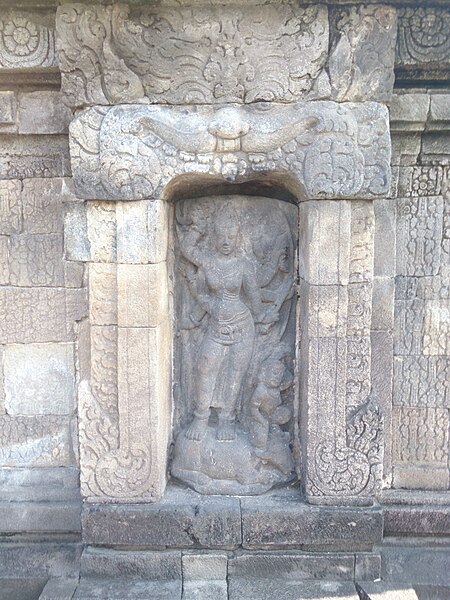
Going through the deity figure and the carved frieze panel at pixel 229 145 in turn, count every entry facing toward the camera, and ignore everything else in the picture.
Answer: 2

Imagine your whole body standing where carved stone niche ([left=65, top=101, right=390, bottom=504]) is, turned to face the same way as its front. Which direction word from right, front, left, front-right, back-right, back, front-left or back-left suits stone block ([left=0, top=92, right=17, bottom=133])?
right

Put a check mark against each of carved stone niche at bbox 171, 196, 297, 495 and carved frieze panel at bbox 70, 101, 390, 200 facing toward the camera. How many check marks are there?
2

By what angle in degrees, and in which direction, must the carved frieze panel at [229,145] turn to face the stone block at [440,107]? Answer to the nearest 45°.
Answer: approximately 90° to its left

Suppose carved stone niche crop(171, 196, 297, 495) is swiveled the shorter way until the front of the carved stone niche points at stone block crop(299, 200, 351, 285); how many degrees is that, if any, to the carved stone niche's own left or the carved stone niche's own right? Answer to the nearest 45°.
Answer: approximately 45° to the carved stone niche's own left

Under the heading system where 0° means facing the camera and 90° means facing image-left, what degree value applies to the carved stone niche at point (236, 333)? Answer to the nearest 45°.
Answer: approximately 0°

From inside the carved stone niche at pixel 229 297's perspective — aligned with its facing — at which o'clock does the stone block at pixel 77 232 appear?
The stone block is roughly at 3 o'clock from the carved stone niche.

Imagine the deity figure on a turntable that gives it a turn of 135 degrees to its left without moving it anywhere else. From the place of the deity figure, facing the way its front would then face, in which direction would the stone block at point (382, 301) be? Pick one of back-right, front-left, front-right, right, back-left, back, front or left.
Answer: front-right
